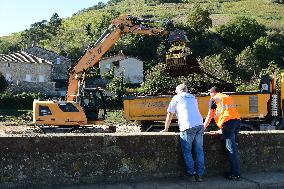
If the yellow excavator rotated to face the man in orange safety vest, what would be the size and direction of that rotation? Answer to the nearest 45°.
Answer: approximately 90° to its right

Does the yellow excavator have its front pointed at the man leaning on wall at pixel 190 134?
no

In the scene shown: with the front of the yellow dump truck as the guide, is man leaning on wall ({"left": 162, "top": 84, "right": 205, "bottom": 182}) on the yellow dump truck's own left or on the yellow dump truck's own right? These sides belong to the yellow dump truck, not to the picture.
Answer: on the yellow dump truck's own right

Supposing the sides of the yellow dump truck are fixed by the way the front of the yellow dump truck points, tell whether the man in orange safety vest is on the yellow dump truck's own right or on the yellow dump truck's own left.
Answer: on the yellow dump truck's own right

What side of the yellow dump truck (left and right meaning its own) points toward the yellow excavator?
back

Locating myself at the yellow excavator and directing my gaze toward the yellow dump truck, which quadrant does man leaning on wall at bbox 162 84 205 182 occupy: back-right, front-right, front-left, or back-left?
front-right

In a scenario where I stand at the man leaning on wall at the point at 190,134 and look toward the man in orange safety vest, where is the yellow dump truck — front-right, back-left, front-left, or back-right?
front-left

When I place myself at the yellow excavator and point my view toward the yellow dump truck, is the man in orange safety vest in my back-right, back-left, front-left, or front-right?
front-right

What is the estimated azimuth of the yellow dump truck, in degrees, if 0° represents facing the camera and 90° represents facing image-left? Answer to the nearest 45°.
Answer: approximately 270°

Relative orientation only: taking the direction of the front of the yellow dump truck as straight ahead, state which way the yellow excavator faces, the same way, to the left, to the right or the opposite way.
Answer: the same way

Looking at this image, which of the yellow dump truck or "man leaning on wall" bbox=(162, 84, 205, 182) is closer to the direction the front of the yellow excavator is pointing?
the yellow dump truck

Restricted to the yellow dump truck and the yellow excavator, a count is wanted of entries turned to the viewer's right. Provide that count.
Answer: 2

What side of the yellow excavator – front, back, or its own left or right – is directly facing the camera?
right
